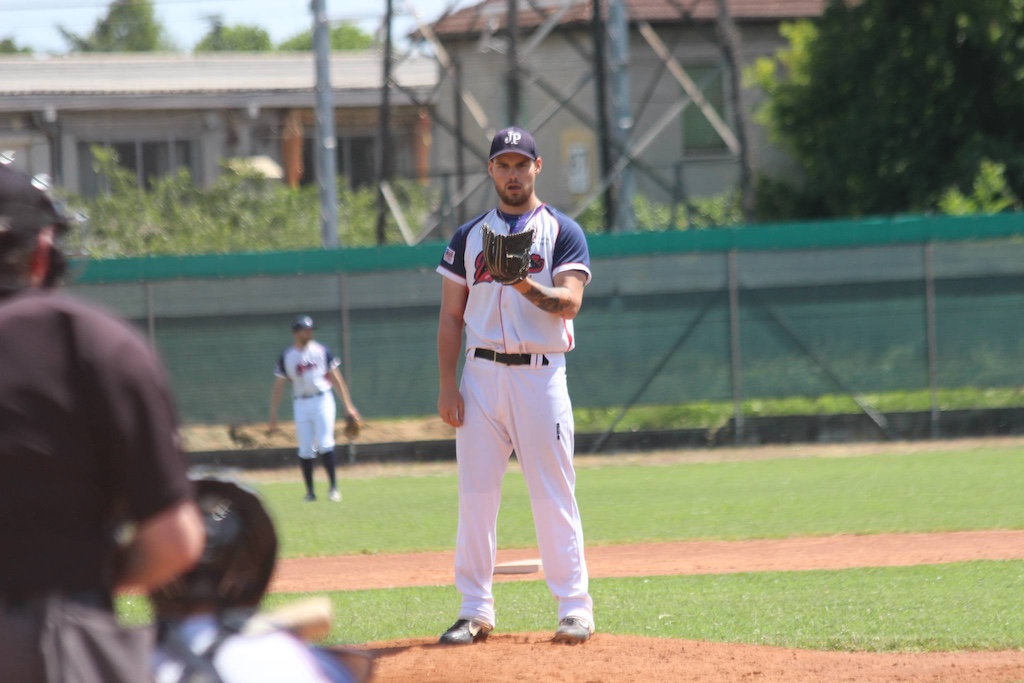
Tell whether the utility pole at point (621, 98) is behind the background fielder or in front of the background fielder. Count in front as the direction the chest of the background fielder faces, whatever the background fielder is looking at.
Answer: behind

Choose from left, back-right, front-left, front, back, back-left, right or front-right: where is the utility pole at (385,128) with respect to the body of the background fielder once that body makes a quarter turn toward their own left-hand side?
left

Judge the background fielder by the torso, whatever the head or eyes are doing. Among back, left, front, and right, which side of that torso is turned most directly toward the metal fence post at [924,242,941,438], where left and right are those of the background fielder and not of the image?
left

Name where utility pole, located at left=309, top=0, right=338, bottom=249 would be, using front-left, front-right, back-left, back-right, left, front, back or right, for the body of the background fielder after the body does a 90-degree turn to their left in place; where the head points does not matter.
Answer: left

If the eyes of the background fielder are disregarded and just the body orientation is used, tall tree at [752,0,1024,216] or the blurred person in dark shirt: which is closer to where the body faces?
the blurred person in dark shirt

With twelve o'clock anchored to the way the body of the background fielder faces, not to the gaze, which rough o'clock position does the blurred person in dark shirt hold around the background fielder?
The blurred person in dark shirt is roughly at 12 o'clock from the background fielder.

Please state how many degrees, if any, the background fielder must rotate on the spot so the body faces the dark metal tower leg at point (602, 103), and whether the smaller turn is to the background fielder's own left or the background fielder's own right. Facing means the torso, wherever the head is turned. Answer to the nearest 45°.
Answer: approximately 135° to the background fielder's own left

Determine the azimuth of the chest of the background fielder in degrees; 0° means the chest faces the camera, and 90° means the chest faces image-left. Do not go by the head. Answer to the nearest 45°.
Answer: approximately 0°

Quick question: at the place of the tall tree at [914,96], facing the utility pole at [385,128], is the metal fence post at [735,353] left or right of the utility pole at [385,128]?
left

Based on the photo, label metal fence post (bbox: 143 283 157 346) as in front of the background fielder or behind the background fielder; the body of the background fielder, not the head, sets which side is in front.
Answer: behind

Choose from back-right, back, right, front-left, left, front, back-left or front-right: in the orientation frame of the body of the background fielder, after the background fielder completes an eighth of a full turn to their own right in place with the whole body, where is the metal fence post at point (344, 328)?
back-right

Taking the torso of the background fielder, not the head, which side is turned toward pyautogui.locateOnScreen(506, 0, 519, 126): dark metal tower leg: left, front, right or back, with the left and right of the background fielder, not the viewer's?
back
